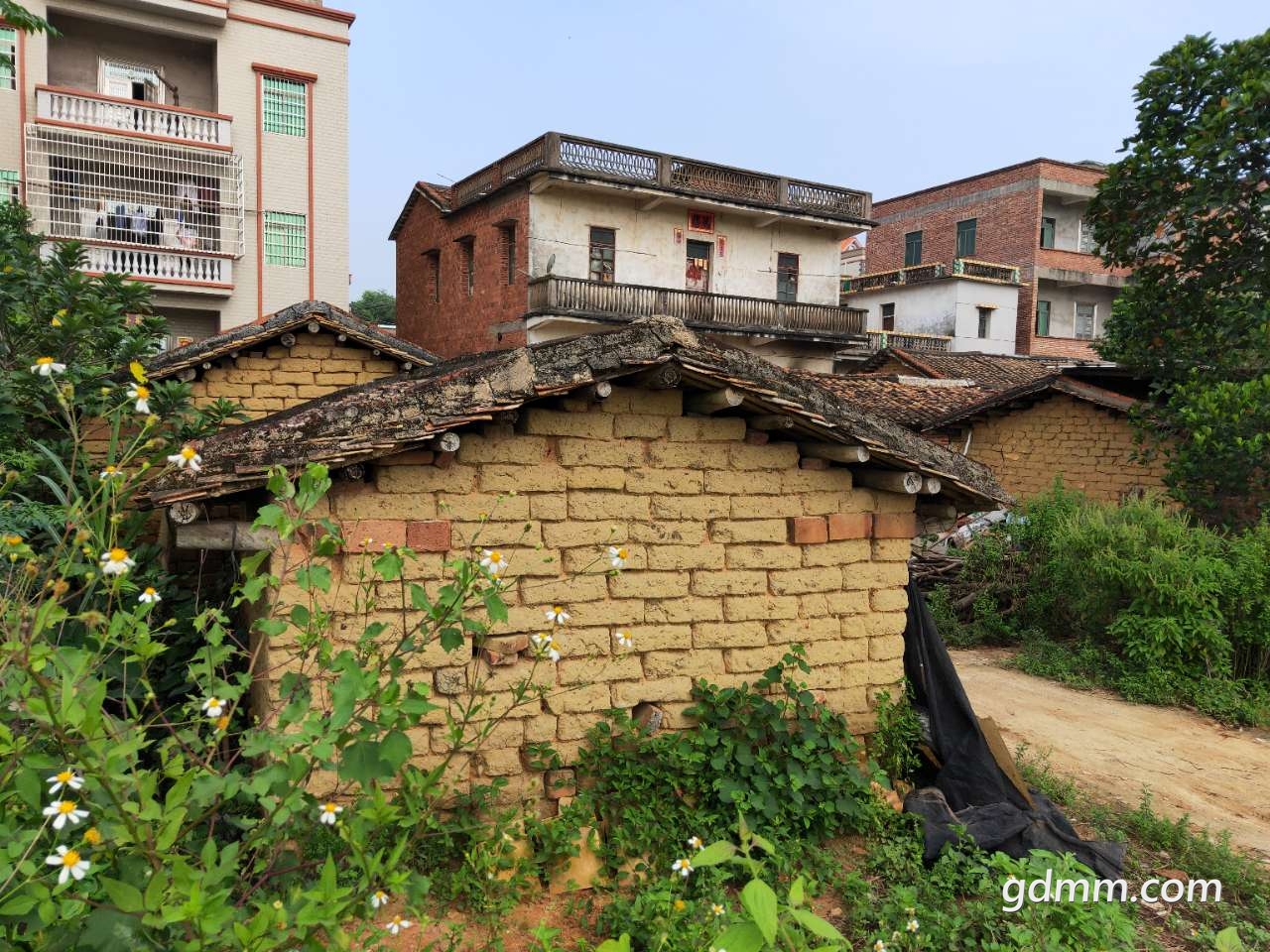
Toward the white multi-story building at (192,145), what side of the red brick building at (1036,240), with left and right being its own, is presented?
right

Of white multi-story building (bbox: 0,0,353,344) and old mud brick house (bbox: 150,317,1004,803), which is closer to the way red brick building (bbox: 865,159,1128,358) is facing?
the old mud brick house

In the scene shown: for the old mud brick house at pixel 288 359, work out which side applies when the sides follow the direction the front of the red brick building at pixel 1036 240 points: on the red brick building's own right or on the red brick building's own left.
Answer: on the red brick building's own right

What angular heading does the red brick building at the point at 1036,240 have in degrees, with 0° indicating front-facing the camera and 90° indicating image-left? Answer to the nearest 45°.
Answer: approximately 315°

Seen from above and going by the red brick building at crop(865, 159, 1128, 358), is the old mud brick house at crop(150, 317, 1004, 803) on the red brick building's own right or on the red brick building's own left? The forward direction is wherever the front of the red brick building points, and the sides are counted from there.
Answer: on the red brick building's own right

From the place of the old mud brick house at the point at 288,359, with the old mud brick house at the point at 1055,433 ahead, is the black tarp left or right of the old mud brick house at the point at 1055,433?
right
